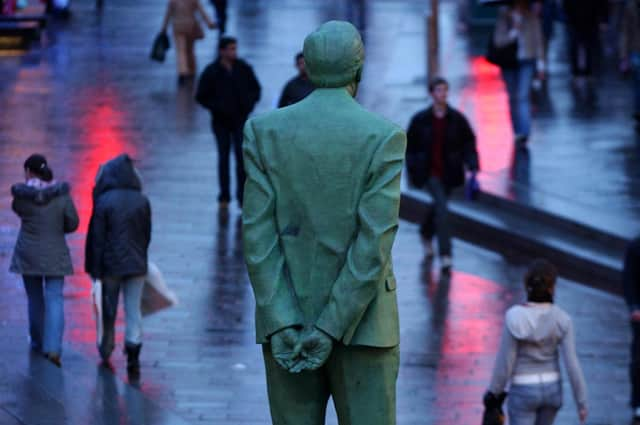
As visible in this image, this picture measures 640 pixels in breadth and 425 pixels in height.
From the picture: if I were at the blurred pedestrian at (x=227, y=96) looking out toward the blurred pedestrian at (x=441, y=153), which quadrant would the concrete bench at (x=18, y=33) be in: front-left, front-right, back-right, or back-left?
back-left

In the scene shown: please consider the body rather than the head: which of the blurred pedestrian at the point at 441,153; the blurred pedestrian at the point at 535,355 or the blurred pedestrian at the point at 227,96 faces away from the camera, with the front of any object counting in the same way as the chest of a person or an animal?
the blurred pedestrian at the point at 535,355

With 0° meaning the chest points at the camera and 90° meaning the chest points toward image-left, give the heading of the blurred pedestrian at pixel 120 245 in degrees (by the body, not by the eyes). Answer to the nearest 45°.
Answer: approximately 180°

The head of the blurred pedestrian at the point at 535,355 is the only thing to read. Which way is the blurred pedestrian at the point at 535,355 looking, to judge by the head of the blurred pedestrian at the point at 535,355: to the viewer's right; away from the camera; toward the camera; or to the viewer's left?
away from the camera

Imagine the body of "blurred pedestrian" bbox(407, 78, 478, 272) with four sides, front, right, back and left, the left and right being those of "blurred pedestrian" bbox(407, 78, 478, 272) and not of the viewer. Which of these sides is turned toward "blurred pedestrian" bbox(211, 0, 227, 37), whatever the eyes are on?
back

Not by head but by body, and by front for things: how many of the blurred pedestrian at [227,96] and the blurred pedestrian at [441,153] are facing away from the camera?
0

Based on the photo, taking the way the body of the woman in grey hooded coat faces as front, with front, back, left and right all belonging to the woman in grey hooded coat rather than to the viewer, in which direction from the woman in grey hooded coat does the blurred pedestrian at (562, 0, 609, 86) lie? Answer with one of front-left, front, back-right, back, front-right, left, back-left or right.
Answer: front-right

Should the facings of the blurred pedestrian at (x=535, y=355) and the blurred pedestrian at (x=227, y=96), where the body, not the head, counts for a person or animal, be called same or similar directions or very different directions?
very different directions

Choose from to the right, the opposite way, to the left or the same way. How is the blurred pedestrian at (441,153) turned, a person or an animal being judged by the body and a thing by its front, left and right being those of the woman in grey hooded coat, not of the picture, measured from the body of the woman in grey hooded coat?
the opposite way

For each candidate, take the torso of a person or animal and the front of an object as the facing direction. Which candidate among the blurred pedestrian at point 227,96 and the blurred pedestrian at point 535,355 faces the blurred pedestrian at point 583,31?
the blurred pedestrian at point 535,355

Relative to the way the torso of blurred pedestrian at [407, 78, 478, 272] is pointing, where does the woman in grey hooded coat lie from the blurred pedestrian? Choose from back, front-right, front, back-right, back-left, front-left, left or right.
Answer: front-right

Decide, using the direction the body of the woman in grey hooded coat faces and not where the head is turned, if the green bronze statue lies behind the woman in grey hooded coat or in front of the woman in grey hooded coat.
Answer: behind

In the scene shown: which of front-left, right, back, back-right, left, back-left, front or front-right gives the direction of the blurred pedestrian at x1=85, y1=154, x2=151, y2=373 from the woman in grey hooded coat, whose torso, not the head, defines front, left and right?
right
